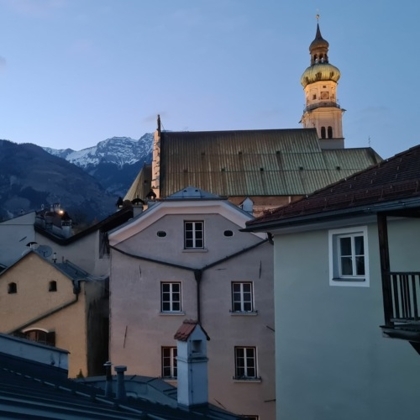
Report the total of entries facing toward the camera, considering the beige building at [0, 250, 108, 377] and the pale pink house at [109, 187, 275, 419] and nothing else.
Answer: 2

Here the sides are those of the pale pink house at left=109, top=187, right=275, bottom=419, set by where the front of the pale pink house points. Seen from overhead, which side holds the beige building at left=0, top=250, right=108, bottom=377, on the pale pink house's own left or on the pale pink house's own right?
on the pale pink house's own right

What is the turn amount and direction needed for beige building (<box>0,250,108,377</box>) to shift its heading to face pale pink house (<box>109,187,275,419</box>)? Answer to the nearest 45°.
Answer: approximately 45° to its left

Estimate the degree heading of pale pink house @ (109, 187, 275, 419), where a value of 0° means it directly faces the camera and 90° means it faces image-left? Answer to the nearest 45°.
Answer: approximately 0°

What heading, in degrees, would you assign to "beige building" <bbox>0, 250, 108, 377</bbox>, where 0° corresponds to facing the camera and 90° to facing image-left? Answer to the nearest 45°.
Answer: approximately 0°
